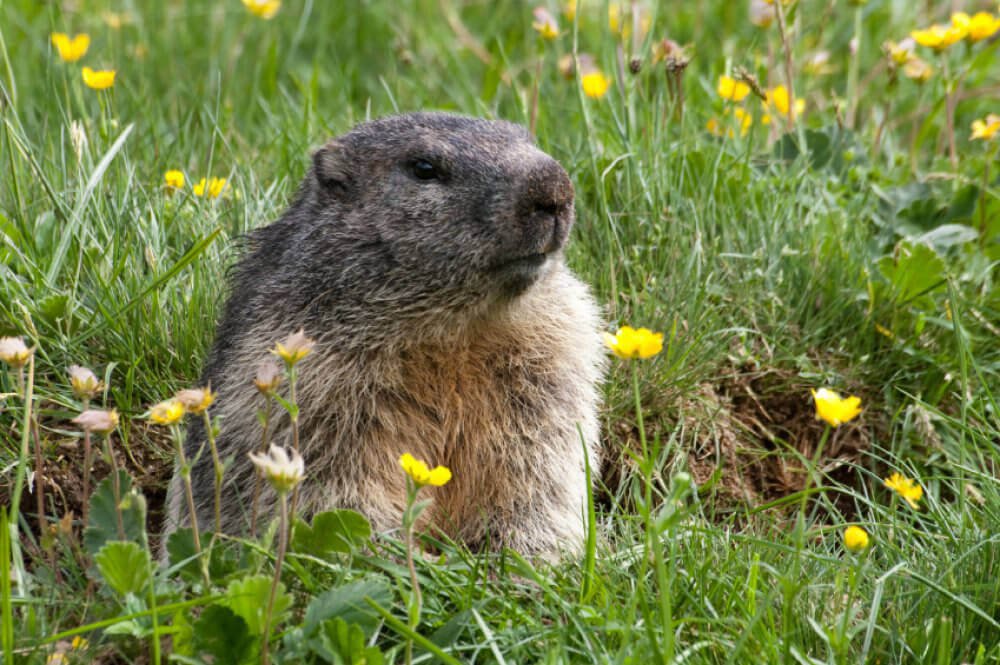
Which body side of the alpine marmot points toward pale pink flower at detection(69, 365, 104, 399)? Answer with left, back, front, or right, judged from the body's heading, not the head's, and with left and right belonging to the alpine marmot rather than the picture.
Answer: right

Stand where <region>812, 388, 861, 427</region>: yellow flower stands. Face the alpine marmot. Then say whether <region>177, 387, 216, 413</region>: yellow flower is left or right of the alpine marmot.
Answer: left

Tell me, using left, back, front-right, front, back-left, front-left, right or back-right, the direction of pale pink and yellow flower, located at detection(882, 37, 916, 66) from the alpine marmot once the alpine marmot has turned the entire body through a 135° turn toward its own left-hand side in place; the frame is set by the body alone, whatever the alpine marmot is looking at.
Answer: front-right

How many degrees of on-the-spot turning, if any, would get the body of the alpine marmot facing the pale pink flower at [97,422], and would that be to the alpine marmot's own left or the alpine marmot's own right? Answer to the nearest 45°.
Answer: approximately 90° to the alpine marmot's own right

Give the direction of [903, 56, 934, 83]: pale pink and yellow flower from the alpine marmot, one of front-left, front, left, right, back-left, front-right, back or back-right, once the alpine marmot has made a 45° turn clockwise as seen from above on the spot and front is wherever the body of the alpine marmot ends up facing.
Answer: back-left

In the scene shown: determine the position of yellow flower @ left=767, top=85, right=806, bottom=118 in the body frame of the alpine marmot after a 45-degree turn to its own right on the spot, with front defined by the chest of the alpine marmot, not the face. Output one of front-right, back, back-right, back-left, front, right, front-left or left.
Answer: back-left

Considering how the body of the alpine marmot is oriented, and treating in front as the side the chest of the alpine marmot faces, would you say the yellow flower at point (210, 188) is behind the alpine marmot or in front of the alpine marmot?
behind

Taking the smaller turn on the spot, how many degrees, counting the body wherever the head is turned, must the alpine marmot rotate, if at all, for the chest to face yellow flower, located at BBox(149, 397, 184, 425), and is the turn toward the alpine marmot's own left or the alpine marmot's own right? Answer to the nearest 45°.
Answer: approximately 90° to the alpine marmot's own right

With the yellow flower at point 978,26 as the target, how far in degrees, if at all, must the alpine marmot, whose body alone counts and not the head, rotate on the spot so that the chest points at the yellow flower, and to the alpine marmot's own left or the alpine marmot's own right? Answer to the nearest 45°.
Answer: approximately 90° to the alpine marmot's own left

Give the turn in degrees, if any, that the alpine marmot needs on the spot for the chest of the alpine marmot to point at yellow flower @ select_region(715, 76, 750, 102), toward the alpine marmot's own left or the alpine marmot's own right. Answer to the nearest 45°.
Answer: approximately 90° to the alpine marmot's own left

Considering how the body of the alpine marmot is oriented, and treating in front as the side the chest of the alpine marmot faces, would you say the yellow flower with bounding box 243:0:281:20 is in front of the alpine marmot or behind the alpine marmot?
behind

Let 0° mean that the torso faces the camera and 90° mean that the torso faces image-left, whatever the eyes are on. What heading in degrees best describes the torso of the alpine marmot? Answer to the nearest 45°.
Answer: approximately 315°
